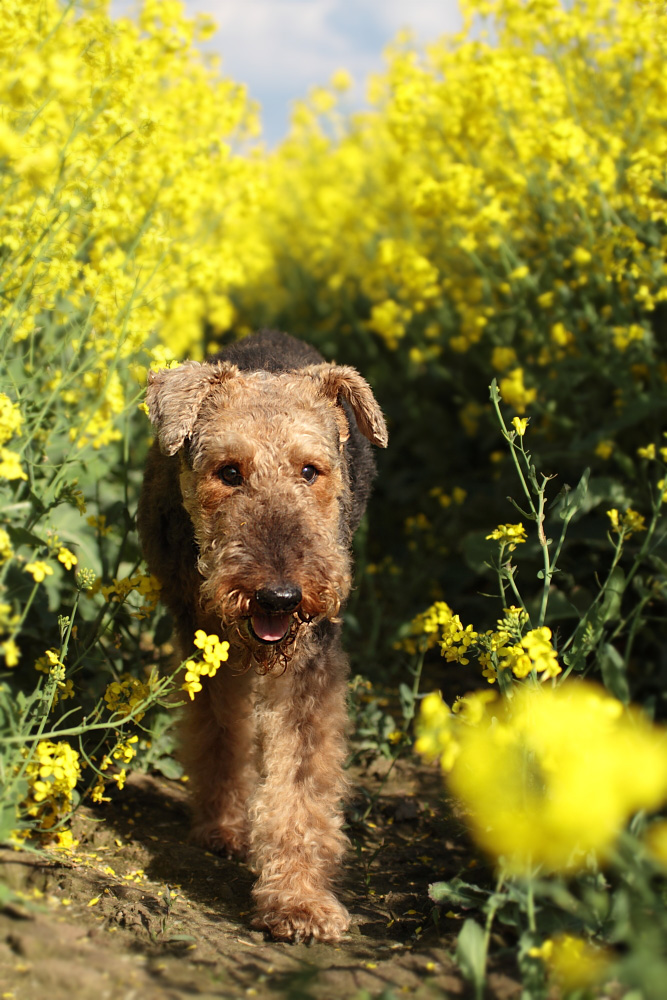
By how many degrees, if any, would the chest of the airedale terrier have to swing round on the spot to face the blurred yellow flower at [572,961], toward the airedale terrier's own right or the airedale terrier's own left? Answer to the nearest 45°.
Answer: approximately 45° to the airedale terrier's own left

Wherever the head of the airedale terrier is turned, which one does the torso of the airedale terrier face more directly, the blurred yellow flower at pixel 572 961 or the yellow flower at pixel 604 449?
the blurred yellow flower

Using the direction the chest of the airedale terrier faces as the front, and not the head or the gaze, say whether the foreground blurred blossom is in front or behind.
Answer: in front

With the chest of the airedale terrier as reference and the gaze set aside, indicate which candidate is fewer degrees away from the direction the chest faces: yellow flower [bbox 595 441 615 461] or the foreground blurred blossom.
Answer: the foreground blurred blossom

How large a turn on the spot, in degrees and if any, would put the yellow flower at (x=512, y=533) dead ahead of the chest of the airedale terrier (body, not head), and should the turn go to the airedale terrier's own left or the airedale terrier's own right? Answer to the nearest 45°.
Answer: approximately 45° to the airedale terrier's own left

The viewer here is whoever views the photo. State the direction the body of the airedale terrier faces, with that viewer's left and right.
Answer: facing the viewer

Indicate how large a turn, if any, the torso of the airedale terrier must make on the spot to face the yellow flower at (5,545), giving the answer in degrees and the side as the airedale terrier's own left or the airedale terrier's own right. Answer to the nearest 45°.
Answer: approximately 45° to the airedale terrier's own right

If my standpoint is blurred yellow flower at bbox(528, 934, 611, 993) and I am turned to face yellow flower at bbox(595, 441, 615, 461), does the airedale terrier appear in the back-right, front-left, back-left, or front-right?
front-left
